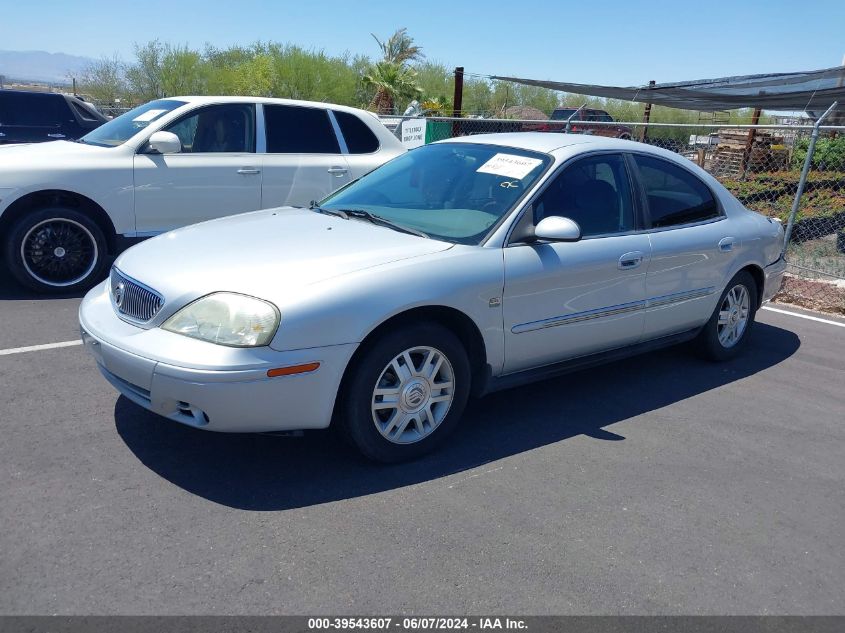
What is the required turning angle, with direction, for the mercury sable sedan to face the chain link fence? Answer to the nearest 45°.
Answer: approximately 180°

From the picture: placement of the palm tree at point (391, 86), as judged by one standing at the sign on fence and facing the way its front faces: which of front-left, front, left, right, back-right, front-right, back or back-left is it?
back

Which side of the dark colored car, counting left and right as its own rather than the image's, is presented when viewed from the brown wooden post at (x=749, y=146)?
back

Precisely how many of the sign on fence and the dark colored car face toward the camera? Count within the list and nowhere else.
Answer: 1

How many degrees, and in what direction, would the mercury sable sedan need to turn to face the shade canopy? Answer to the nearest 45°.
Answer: approximately 180°

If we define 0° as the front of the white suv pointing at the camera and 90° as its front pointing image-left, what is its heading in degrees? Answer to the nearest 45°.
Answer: approximately 90°

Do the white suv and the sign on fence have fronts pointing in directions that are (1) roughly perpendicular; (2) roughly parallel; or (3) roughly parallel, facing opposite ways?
roughly perpendicular

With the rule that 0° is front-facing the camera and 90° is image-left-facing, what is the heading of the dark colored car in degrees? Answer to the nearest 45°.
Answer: approximately 90°

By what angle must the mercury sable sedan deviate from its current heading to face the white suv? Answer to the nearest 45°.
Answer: approximately 90° to its right

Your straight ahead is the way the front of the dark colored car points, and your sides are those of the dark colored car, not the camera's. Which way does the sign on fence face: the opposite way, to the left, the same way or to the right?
to the left

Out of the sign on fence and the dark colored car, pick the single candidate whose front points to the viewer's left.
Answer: the dark colored car

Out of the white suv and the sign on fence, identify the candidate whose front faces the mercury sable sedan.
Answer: the sign on fence
